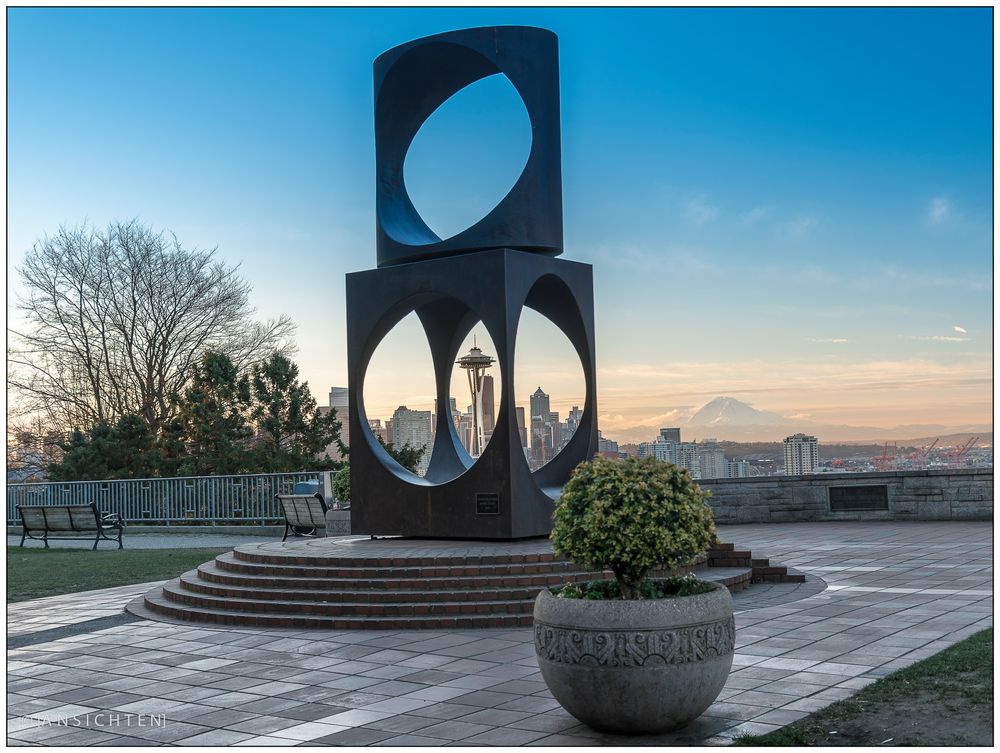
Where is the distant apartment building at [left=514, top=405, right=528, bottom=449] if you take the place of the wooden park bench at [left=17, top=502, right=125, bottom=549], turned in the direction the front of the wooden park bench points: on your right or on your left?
on your right

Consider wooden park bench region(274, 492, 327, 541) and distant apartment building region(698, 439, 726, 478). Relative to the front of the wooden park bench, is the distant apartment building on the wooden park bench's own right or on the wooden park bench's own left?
on the wooden park bench's own right

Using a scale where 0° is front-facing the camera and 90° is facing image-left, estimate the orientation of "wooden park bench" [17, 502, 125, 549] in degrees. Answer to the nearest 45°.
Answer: approximately 225°

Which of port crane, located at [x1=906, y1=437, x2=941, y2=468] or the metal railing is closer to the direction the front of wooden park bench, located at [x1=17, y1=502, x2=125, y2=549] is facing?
the metal railing

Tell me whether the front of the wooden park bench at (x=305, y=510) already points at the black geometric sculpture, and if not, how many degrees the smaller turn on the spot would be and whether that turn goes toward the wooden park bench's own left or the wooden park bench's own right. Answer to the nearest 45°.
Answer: approximately 135° to the wooden park bench's own right

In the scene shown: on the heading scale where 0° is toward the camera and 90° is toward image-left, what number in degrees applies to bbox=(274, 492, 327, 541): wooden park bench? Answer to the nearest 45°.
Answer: approximately 225°

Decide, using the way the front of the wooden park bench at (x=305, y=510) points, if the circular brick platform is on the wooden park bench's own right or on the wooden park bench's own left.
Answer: on the wooden park bench's own right

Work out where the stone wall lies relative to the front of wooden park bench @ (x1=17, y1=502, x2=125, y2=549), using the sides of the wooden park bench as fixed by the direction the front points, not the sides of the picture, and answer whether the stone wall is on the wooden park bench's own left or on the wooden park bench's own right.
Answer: on the wooden park bench's own right

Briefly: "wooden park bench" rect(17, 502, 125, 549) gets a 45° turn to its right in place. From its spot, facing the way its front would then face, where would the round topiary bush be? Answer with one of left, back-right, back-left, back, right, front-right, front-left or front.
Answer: right

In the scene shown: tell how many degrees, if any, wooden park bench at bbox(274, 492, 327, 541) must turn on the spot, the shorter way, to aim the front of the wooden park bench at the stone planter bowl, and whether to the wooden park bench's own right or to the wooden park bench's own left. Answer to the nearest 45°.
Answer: approximately 135° to the wooden park bench's own right
